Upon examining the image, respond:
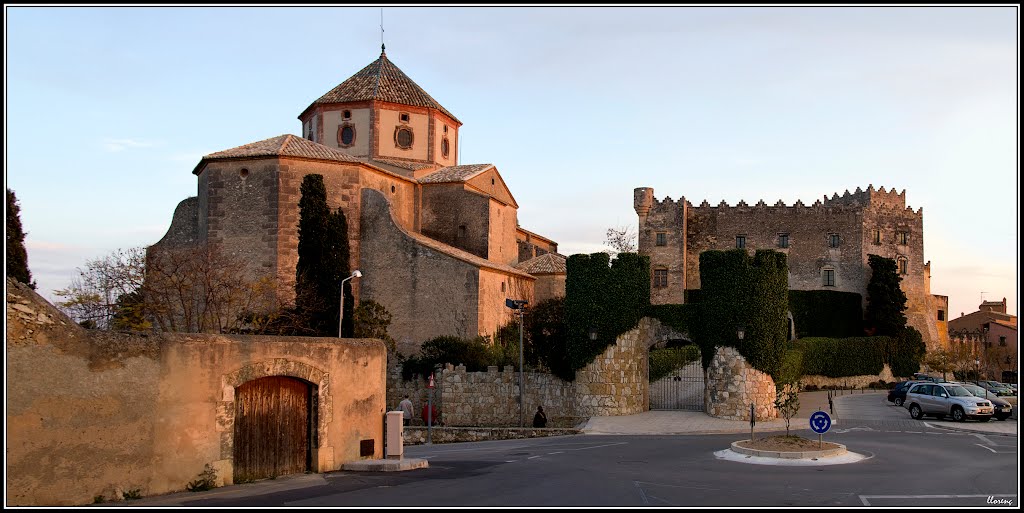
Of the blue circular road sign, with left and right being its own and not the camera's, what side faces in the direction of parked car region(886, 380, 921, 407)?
back

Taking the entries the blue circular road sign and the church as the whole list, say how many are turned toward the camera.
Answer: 1

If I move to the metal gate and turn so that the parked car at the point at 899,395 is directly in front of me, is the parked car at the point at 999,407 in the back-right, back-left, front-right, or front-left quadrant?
front-right

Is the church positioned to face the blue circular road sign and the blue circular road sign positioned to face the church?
no

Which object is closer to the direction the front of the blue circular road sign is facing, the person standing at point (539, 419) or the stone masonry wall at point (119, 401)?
the stone masonry wall

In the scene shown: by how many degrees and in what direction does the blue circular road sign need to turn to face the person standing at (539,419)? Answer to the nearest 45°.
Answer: approximately 135° to its right

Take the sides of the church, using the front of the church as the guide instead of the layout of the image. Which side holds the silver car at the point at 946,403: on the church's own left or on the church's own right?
on the church's own right

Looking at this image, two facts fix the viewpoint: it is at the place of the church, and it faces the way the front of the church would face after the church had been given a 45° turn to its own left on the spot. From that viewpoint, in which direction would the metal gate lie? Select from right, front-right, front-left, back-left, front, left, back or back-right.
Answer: right

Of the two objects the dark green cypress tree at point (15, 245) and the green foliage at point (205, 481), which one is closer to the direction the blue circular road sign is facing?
the green foliage

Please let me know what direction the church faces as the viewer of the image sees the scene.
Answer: facing away from the viewer and to the right of the viewer

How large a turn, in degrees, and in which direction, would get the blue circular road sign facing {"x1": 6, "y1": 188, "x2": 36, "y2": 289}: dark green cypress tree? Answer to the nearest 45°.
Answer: approximately 90° to its right

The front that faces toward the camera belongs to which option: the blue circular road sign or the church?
the blue circular road sign

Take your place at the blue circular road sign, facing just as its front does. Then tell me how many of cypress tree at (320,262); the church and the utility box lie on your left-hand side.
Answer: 0

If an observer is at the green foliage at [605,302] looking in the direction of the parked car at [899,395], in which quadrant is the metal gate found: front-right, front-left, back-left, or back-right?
front-left

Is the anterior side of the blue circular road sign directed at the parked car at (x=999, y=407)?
no

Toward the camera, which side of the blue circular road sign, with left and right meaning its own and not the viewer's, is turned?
front

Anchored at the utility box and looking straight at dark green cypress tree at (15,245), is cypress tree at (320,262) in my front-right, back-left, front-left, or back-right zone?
front-right
